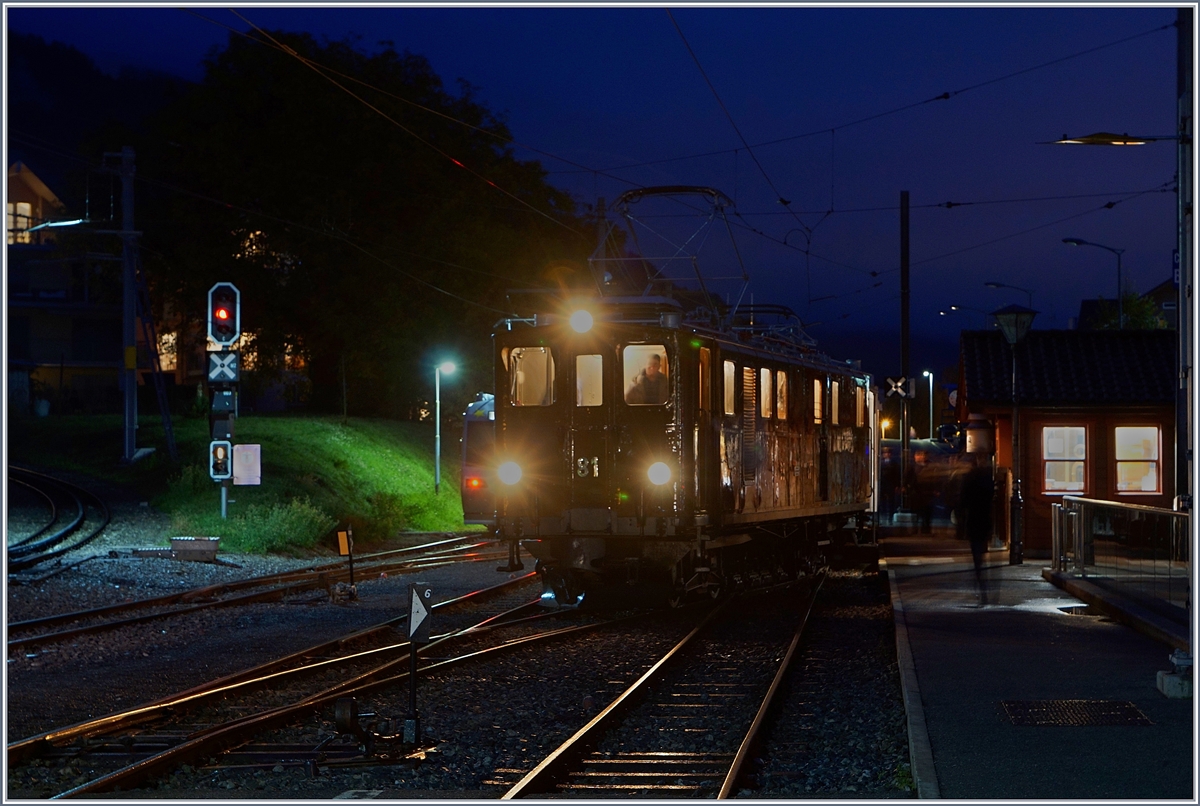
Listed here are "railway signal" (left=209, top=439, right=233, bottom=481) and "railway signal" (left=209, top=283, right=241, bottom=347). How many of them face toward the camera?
2

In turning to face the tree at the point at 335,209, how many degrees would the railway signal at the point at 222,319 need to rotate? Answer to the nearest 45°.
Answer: approximately 180°

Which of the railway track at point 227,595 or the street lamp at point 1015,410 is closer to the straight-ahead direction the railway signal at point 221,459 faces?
the railway track

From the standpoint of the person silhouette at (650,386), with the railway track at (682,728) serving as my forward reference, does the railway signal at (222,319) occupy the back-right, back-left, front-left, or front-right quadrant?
back-right

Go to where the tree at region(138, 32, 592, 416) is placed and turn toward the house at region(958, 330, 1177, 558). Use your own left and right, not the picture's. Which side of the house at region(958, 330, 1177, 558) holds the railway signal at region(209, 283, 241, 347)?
right

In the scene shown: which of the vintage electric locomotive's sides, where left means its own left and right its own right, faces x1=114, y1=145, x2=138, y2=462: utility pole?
right

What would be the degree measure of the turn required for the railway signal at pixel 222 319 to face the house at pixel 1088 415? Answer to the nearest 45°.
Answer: approximately 90° to its left

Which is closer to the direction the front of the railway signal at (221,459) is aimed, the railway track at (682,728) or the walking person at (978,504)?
the railway track

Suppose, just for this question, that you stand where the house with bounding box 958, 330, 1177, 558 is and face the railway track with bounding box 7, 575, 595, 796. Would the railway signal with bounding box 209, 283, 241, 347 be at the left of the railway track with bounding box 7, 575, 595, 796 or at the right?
right

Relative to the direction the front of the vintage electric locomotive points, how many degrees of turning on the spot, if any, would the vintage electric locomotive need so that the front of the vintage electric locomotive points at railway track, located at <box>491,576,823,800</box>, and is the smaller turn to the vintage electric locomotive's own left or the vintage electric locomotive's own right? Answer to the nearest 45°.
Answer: approximately 45° to the vintage electric locomotive's own left

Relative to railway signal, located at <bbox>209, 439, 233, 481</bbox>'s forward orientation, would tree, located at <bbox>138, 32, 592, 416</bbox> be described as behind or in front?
behind
